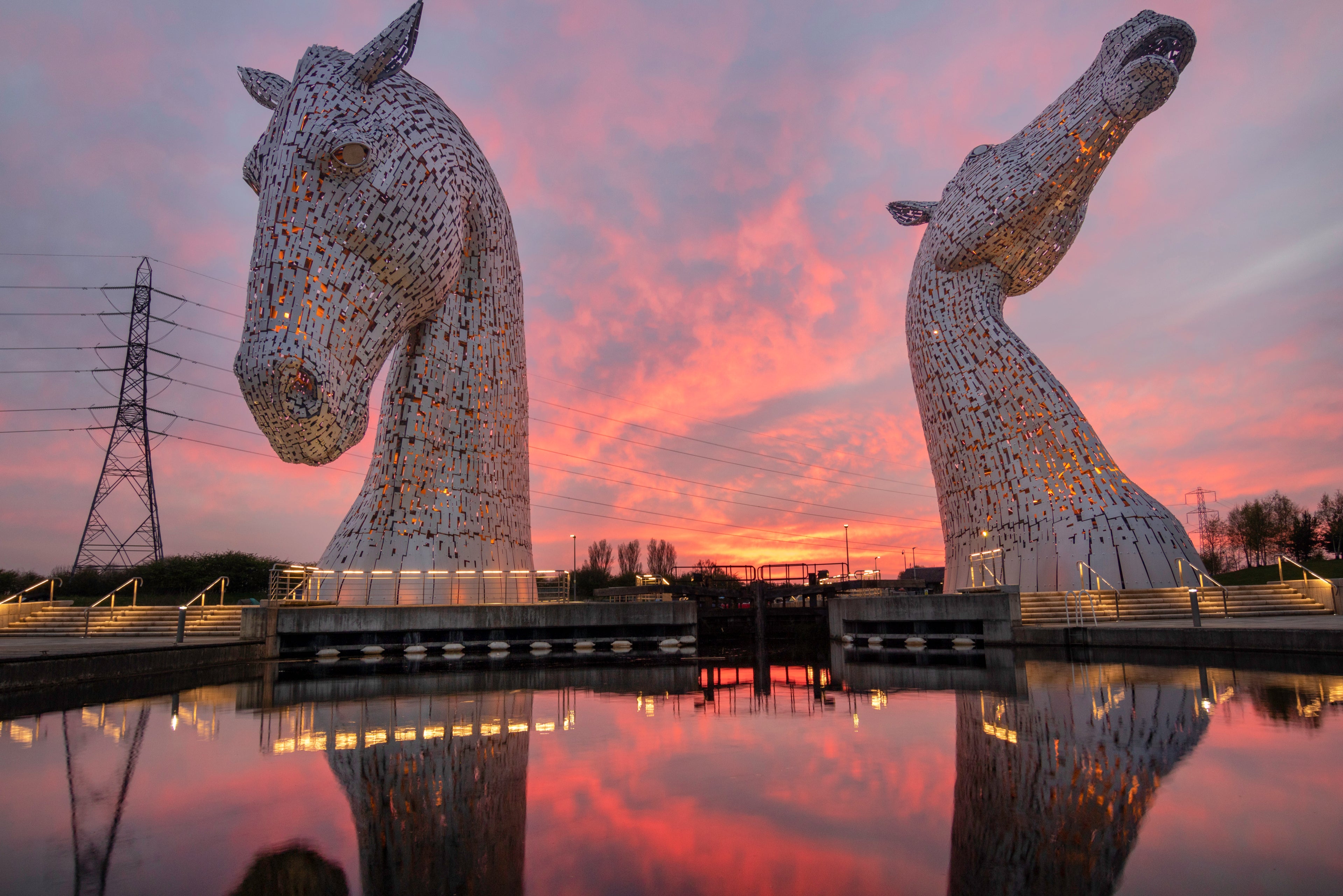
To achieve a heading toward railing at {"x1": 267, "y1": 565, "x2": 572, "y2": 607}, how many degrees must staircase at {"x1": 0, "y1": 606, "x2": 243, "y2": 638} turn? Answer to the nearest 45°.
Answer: approximately 45° to its left

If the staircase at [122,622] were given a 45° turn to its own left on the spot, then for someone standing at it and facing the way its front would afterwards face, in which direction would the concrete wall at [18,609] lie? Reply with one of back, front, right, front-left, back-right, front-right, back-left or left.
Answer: back

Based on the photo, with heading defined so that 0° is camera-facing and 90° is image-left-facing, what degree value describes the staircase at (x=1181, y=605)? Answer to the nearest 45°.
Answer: approximately 0°

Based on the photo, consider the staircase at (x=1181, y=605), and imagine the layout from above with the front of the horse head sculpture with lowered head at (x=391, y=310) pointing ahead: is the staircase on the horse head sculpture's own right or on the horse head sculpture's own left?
on the horse head sculpture's own left

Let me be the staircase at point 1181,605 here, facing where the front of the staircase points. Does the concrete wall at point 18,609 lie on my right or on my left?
on my right

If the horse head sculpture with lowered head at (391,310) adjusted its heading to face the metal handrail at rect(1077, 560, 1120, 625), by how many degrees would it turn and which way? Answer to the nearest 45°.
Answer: approximately 135° to its left

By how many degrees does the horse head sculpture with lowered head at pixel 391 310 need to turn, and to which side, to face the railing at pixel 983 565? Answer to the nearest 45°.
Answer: approximately 135° to its left

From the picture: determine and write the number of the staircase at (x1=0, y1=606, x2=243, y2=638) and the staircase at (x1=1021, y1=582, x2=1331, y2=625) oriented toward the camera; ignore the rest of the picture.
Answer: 2

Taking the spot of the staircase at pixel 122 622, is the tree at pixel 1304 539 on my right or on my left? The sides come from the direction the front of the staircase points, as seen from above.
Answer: on my left

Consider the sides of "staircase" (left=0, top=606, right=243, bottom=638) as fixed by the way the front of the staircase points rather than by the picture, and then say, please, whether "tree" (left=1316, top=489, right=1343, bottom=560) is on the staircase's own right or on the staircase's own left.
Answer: on the staircase's own left

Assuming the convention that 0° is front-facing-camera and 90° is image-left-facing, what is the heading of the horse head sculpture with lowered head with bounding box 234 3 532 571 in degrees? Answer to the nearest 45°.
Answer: approximately 45°
